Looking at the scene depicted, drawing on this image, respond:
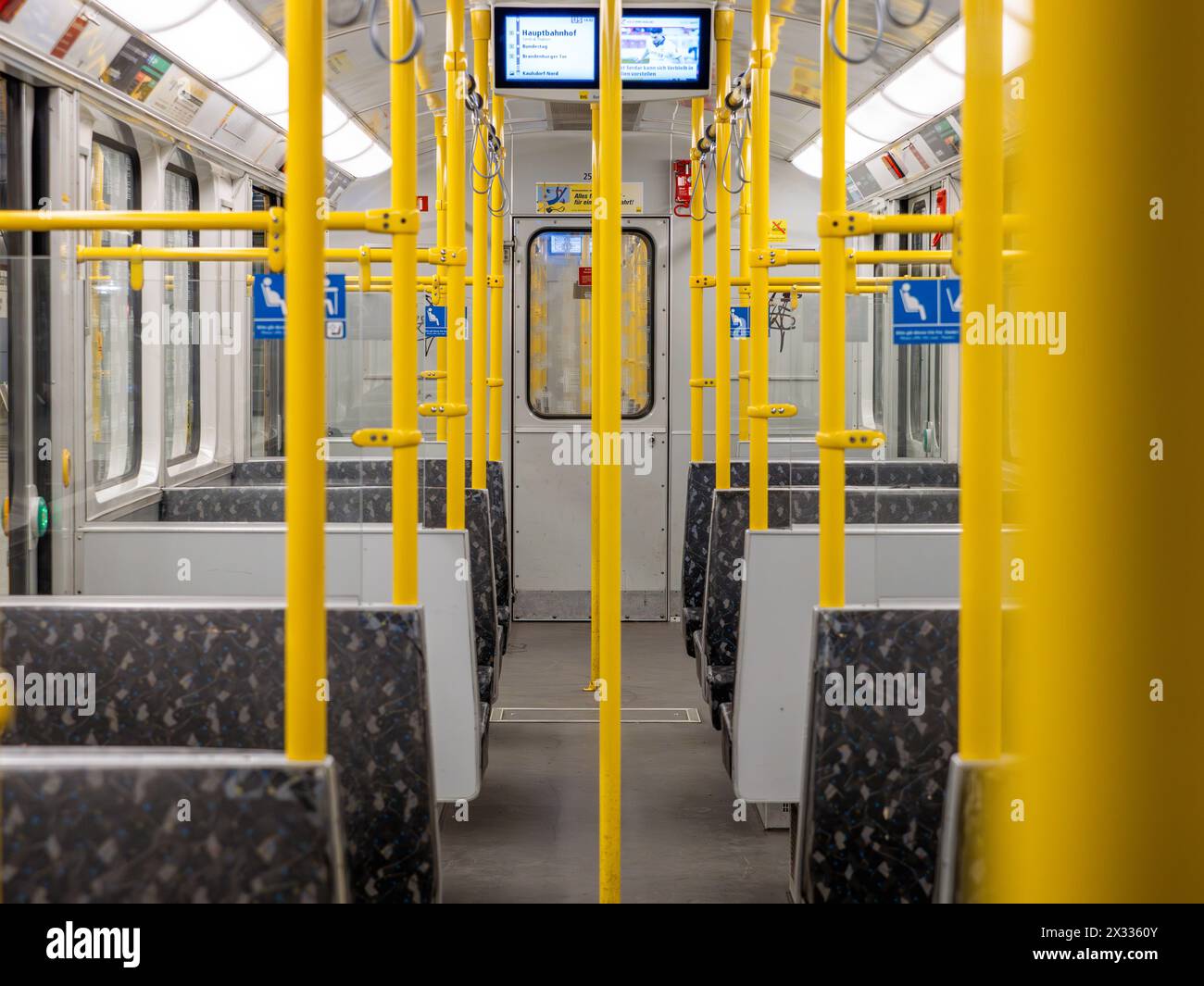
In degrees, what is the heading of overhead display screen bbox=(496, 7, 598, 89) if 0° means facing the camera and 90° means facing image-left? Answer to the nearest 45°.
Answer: approximately 0°

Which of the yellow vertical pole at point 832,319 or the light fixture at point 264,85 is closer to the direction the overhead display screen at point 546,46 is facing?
the yellow vertical pole

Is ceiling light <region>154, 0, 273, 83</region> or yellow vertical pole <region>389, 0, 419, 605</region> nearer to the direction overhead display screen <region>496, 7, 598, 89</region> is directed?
the yellow vertical pole

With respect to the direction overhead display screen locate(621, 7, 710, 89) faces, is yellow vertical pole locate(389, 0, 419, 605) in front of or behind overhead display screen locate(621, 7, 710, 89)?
in front

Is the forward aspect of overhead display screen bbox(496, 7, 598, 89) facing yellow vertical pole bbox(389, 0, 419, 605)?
yes

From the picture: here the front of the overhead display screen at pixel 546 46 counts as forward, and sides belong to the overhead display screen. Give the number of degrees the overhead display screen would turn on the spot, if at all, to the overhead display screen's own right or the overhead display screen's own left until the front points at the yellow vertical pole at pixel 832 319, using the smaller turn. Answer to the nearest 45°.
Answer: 0° — it already faces it

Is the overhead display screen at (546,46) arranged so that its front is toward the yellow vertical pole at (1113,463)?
yes

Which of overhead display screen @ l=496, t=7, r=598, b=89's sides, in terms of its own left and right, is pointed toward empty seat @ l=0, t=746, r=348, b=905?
front

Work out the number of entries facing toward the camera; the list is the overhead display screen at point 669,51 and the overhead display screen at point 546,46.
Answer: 2
